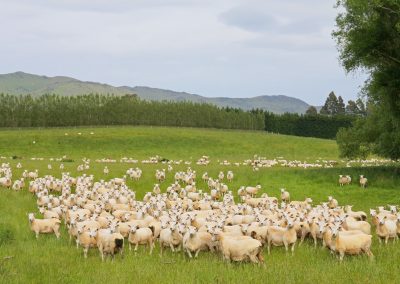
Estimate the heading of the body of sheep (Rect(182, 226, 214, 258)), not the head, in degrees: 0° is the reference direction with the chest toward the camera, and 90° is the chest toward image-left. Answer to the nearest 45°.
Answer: approximately 45°

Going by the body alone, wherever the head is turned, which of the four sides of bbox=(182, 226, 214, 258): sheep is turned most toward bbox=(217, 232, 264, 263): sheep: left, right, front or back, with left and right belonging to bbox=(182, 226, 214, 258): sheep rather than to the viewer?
left

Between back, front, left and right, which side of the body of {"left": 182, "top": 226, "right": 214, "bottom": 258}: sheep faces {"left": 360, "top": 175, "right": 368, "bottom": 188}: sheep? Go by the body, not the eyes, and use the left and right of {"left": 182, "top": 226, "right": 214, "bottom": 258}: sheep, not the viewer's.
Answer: back

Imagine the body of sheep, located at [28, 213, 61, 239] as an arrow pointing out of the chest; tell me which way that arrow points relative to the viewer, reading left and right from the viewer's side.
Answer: facing to the left of the viewer

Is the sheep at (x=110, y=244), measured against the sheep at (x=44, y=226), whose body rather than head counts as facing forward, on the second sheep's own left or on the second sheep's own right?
on the second sheep's own left

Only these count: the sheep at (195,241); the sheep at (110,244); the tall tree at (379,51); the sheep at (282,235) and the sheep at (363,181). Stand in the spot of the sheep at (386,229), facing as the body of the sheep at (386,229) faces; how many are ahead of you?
3

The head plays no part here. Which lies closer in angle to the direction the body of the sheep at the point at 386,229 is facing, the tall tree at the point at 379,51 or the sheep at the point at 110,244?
the sheep

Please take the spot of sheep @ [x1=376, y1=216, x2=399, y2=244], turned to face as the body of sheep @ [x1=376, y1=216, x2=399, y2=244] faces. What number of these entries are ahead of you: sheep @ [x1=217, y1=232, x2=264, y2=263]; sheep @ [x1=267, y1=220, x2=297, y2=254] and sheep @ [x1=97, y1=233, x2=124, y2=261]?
3
